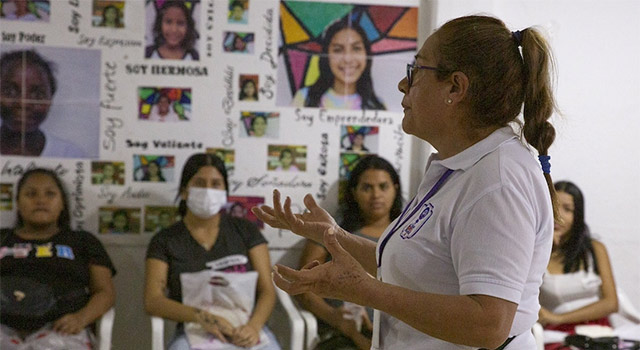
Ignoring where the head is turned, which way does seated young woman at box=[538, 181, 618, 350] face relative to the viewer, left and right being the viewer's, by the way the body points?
facing the viewer and to the left of the viewer

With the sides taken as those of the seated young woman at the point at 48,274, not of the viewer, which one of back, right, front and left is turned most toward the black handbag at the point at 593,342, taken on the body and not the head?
left

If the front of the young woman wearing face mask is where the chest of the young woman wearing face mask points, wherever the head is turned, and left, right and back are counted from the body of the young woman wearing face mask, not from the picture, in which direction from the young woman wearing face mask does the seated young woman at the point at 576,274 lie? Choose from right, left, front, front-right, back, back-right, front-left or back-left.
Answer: left

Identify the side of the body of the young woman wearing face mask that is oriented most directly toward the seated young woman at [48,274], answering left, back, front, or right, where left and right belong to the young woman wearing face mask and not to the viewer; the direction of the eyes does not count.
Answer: right

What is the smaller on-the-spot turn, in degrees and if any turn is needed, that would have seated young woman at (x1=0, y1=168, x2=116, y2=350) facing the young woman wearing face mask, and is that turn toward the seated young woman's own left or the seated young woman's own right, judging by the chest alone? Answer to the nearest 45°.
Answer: approximately 90° to the seated young woman's own left

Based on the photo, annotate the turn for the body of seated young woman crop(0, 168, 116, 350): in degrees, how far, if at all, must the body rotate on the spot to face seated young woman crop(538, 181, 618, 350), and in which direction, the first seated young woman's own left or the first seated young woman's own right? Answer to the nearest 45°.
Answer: approximately 90° to the first seated young woman's own left
